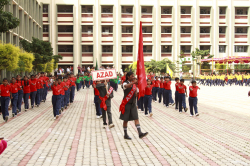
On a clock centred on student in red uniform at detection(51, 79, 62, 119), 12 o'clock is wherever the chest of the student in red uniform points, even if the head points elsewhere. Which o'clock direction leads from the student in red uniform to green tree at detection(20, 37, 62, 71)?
The green tree is roughly at 6 o'clock from the student in red uniform.

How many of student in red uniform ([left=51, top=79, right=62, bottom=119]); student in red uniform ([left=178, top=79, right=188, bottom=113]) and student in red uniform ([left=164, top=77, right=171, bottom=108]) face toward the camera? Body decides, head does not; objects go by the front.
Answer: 3

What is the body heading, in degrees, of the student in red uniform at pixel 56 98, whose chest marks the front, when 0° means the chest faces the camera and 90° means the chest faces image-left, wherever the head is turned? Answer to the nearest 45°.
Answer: approximately 0°

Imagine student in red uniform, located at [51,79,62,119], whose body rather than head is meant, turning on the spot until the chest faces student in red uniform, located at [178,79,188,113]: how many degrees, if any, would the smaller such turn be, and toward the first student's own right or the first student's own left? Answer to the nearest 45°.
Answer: approximately 90° to the first student's own left

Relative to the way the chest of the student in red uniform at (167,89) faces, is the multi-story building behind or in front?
behind

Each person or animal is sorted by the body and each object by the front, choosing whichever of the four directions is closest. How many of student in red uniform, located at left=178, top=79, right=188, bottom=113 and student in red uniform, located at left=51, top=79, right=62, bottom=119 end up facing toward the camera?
2

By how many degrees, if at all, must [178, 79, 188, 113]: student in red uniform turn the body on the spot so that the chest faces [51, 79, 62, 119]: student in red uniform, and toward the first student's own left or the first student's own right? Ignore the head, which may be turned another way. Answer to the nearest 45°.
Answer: approximately 45° to the first student's own right

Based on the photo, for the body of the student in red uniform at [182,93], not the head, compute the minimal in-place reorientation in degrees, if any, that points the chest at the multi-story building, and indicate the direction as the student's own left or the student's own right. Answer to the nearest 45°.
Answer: approximately 135° to the student's own right

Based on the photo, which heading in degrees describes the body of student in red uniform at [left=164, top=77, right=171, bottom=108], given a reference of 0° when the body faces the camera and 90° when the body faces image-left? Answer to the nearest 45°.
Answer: approximately 0°
